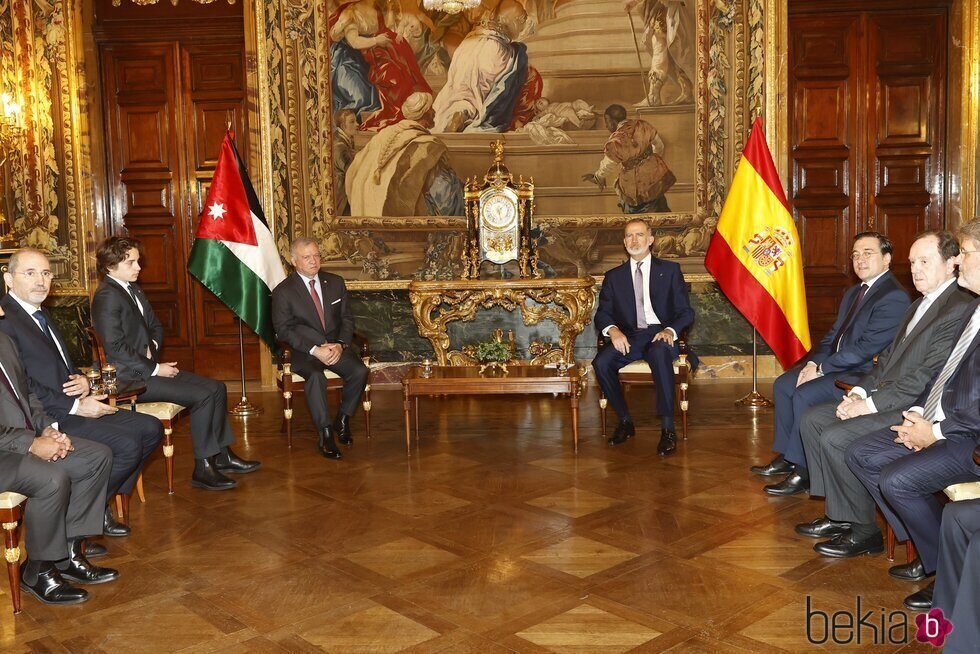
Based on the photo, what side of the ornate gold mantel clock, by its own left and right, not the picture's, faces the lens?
front

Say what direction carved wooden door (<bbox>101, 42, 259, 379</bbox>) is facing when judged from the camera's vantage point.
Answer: facing the viewer

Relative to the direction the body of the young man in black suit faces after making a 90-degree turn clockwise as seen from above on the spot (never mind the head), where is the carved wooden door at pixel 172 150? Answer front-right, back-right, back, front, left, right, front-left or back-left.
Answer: back

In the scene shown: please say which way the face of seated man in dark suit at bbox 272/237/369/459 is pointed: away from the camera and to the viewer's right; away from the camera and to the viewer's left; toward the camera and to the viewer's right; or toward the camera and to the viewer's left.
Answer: toward the camera and to the viewer's right

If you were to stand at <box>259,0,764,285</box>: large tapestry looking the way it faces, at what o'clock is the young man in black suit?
The young man in black suit is roughly at 1 o'clock from the large tapestry.

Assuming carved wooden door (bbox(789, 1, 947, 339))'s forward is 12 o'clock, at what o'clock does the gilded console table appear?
The gilded console table is roughly at 2 o'clock from the carved wooden door.

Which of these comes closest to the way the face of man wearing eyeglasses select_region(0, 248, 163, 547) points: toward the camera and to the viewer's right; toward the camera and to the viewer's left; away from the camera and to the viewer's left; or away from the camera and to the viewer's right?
toward the camera and to the viewer's right

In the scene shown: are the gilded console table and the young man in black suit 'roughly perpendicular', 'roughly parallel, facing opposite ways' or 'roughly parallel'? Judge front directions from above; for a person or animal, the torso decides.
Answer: roughly perpendicular

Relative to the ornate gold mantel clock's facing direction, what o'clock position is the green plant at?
The green plant is roughly at 12 o'clock from the ornate gold mantel clock.

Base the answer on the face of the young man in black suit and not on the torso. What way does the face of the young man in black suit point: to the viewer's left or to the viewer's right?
to the viewer's right

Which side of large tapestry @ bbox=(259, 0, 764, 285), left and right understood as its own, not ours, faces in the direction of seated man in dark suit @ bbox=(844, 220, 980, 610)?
front

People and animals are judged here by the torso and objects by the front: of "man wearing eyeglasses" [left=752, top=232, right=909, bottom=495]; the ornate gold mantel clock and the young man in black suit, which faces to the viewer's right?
the young man in black suit

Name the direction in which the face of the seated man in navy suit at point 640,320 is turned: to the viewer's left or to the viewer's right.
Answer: to the viewer's left

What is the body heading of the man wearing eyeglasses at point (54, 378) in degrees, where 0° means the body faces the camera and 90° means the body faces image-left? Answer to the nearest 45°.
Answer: approximately 315°

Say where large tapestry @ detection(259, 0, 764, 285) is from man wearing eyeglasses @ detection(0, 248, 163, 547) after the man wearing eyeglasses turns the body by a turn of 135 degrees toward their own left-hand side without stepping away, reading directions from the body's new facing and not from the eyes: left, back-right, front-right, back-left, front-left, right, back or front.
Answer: front-right

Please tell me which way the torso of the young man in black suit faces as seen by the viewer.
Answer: to the viewer's right

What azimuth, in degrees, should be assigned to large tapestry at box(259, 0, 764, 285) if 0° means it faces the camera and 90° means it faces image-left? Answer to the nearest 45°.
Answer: approximately 0°

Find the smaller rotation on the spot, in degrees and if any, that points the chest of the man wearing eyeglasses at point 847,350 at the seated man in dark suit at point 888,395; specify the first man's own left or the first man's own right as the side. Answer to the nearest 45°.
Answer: approximately 45° to the first man's own left
